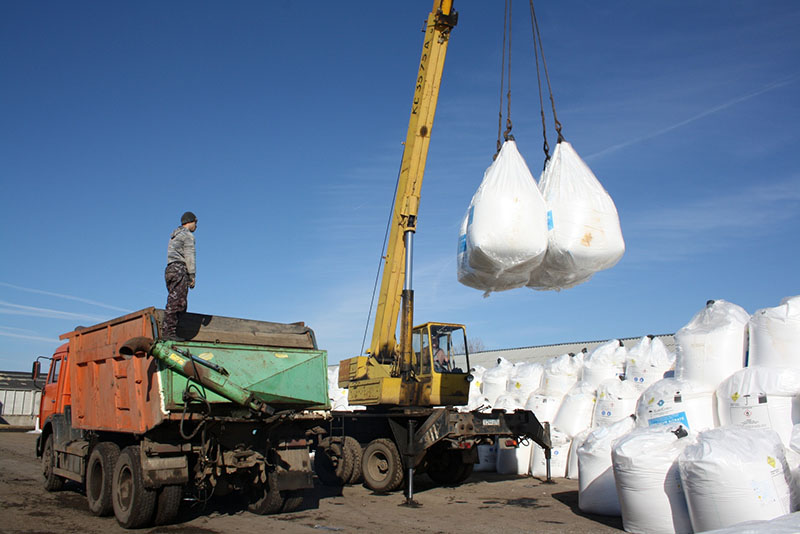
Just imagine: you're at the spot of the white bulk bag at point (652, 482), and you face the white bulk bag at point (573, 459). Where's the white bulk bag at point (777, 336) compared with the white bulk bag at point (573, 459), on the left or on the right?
right

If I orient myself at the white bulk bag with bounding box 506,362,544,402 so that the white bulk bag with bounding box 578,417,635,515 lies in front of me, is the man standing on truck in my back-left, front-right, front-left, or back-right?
front-right

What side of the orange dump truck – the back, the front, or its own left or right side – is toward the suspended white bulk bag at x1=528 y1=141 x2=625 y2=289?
back

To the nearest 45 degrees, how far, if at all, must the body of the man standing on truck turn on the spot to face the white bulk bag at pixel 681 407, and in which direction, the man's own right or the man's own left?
0° — they already face it

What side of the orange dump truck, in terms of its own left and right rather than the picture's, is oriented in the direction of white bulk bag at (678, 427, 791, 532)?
back

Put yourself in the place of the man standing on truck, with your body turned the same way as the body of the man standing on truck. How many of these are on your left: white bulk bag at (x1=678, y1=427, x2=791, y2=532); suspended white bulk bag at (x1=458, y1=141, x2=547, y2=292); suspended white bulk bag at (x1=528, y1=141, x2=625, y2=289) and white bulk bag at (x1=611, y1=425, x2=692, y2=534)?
0

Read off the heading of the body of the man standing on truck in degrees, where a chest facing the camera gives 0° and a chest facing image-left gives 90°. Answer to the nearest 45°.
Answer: approximately 270°

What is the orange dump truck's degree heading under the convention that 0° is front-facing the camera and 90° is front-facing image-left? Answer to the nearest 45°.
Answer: approximately 135°

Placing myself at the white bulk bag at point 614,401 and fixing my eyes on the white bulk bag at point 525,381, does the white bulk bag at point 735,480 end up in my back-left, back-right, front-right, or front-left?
back-left

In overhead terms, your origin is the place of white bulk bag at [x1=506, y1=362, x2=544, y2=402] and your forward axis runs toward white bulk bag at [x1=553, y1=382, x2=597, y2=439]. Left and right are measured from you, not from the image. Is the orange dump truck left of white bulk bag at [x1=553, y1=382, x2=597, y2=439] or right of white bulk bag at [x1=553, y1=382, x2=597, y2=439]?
right

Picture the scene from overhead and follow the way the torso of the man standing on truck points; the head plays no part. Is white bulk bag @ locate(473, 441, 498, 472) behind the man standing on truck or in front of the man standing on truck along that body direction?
in front

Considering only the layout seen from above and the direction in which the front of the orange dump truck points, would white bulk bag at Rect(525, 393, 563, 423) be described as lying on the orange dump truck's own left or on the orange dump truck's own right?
on the orange dump truck's own right

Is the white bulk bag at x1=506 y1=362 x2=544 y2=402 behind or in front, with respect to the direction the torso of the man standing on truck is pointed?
in front

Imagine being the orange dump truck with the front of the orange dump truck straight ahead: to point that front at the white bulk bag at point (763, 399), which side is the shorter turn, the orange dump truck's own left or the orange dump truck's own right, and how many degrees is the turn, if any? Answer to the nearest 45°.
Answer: approximately 180°

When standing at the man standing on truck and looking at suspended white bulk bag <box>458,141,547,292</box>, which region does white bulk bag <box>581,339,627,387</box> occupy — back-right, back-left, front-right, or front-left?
front-left
